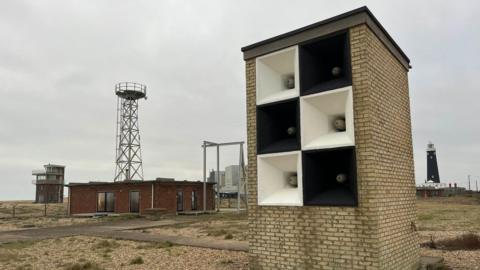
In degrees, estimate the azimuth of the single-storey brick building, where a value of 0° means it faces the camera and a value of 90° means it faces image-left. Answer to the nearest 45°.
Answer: approximately 0°

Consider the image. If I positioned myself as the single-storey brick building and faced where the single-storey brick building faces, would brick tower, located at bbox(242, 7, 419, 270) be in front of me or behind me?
in front
